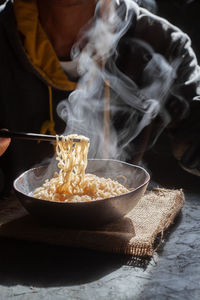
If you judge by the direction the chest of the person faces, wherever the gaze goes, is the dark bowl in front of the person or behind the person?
in front

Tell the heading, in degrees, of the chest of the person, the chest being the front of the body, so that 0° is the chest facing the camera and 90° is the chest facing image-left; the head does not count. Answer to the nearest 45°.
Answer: approximately 0°

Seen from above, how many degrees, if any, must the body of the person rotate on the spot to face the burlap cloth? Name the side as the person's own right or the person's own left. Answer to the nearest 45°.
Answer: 0° — they already face it
